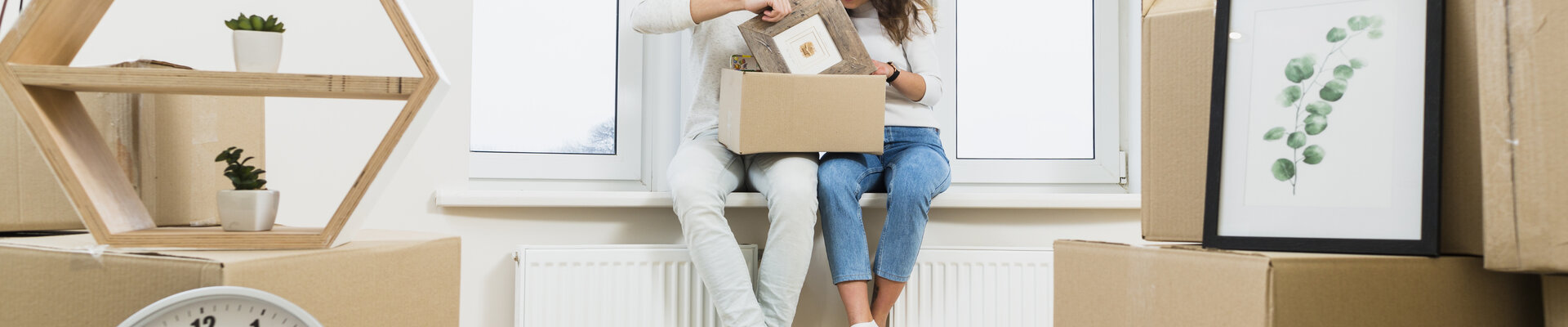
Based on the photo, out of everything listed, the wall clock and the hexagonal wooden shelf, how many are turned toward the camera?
2

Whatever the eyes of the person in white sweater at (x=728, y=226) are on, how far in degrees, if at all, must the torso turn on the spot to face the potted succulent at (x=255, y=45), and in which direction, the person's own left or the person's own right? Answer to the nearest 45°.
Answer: approximately 45° to the person's own right

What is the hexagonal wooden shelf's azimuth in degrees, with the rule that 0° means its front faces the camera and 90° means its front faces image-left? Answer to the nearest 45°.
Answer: approximately 0°

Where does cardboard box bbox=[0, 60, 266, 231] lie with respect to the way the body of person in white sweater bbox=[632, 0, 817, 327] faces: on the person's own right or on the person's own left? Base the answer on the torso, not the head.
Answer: on the person's own right
